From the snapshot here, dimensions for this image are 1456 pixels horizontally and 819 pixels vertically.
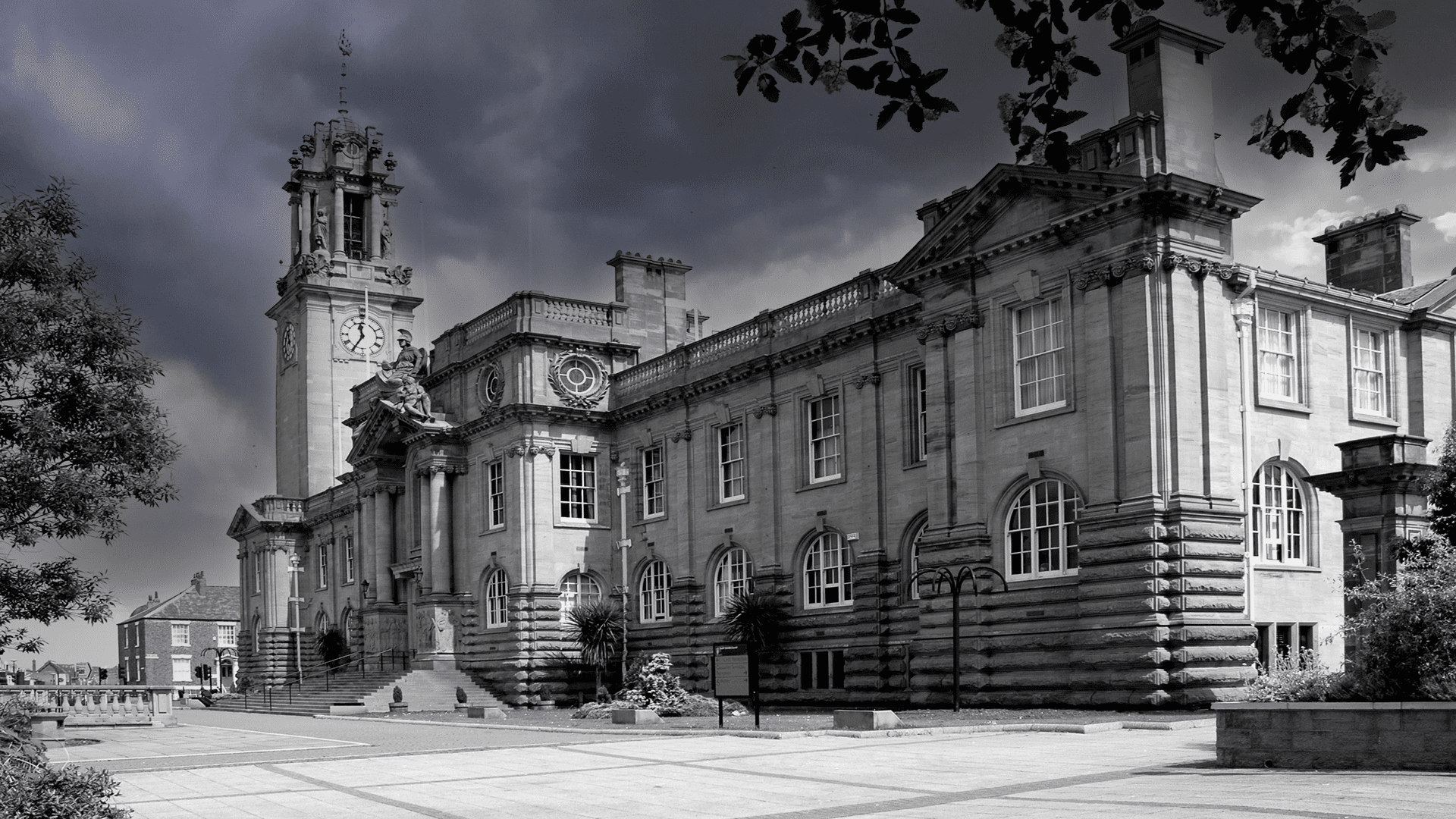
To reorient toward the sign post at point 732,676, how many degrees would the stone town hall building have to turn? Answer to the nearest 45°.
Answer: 0° — it already faces it

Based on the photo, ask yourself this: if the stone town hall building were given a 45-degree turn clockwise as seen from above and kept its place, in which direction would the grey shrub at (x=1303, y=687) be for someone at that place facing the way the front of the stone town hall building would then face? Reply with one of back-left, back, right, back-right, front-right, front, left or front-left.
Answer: left

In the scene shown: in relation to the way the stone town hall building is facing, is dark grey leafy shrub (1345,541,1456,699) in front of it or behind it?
in front

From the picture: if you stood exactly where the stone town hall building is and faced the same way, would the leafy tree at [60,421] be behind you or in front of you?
in front

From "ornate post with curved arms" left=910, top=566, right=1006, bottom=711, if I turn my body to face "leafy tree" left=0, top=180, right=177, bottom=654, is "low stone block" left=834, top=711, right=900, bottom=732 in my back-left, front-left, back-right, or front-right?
front-left

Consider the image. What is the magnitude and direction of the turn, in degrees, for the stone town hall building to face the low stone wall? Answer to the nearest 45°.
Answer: approximately 45° to its left

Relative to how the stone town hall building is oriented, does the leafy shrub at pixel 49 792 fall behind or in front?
in front

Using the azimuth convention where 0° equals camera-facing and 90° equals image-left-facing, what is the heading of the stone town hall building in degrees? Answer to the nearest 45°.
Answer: approximately 45°

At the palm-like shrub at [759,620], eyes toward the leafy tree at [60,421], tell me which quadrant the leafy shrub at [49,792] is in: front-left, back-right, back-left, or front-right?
front-left
